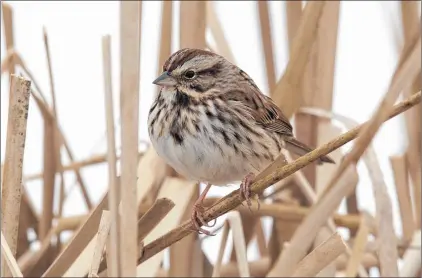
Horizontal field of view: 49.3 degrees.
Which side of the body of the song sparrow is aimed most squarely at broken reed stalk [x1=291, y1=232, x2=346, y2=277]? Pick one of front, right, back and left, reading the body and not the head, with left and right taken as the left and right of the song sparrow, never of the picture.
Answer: left

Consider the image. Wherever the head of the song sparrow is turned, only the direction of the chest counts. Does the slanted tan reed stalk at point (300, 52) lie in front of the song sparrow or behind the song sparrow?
behind

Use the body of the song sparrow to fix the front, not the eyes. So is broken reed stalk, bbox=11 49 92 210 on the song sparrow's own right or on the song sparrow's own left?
on the song sparrow's own right
